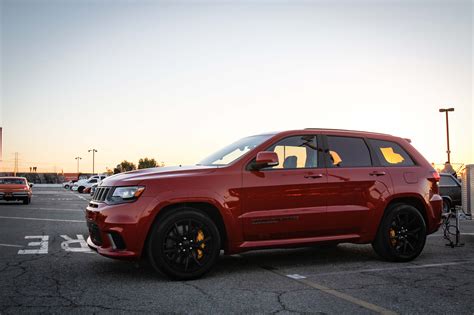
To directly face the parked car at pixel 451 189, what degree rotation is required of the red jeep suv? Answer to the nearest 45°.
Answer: approximately 180°

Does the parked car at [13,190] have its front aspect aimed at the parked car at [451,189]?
no

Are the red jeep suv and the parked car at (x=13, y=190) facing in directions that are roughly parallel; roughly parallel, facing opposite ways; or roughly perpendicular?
roughly perpendicular

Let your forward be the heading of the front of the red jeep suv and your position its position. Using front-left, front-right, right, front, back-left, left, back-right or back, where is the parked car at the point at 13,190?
right

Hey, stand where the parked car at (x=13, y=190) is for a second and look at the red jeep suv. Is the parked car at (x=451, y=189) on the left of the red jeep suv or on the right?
left

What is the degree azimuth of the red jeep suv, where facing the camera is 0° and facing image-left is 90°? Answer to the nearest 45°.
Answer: approximately 45°

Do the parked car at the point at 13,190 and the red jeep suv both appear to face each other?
no
